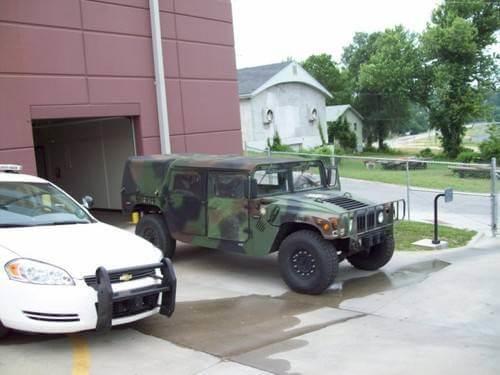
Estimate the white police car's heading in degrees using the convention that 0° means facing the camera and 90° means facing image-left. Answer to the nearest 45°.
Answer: approximately 315°

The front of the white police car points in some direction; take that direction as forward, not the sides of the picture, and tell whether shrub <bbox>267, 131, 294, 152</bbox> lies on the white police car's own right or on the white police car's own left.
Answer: on the white police car's own left

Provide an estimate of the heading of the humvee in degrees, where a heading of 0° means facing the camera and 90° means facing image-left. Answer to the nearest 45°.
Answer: approximately 315°

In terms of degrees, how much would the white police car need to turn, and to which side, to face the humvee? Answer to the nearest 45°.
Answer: approximately 90° to its left

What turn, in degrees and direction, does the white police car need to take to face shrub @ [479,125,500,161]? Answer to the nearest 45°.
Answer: approximately 90° to its left

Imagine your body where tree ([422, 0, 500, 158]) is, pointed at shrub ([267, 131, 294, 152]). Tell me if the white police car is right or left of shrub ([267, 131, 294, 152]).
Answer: left

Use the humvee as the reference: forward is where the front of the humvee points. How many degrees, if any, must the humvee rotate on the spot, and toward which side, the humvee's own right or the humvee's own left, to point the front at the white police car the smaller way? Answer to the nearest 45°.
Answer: approximately 90° to the humvee's own right

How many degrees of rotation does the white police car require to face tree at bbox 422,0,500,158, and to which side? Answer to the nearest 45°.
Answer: approximately 90° to its left

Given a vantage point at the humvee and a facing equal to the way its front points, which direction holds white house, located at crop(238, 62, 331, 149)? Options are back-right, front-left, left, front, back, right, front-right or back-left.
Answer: back-left

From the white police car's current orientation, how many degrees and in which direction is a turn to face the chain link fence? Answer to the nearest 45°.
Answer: approximately 90° to its left
